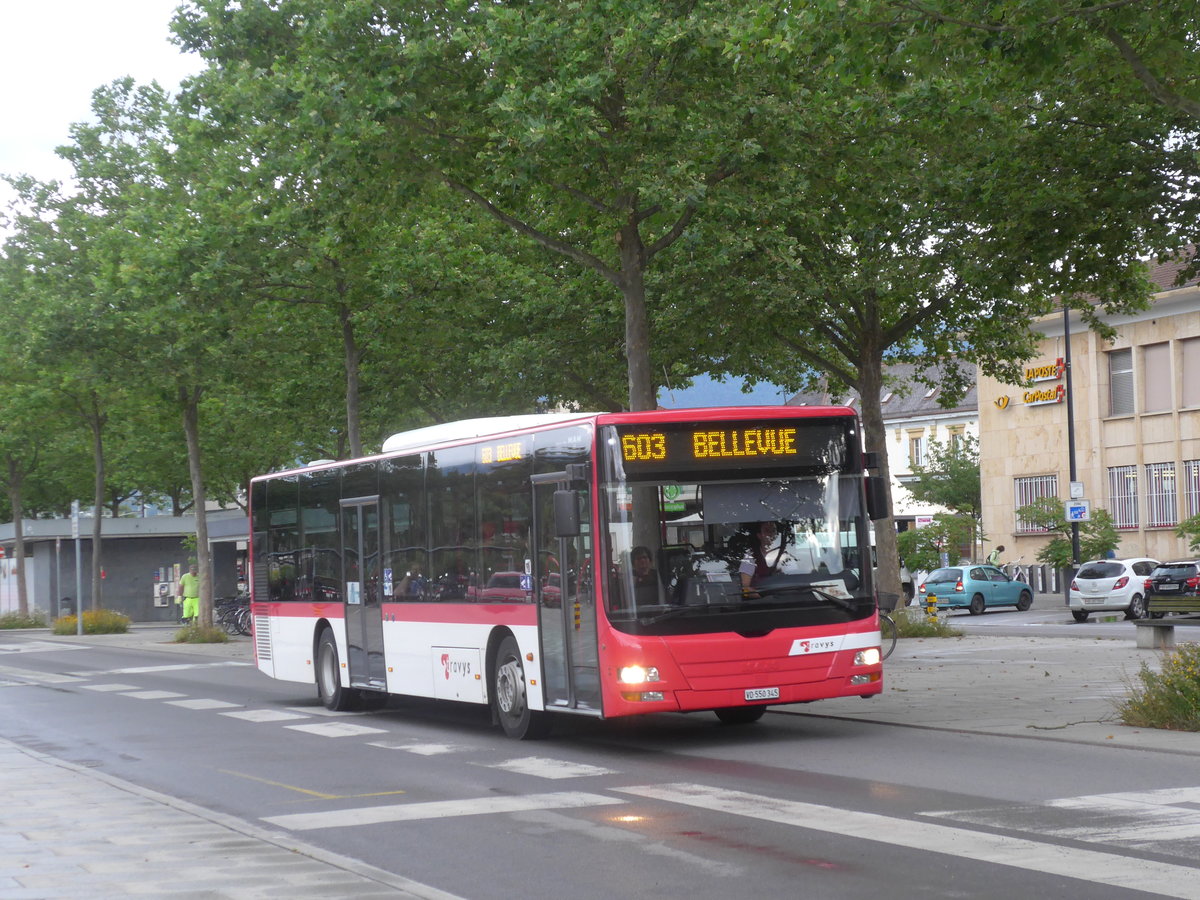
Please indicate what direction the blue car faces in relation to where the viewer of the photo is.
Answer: facing away from the viewer and to the right of the viewer

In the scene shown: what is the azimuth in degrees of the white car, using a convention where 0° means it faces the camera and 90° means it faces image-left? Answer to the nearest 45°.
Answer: approximately 225°

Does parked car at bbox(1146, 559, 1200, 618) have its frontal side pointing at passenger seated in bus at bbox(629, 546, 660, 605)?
no

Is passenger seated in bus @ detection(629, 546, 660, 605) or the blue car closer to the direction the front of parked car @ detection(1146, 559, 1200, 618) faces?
the blue car

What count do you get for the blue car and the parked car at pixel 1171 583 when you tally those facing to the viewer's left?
0

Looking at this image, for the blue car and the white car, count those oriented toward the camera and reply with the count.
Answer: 0

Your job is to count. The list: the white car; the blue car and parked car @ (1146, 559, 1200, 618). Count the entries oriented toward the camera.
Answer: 0

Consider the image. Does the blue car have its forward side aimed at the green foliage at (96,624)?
no

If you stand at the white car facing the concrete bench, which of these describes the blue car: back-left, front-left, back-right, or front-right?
back-right

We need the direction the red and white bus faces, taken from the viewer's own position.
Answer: facing the viewer and to the right of the viewer

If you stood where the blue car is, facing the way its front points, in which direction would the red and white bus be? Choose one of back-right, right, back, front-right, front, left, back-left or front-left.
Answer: back-right

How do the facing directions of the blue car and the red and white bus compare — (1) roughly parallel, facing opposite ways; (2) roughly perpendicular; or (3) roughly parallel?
roughly perpendicular

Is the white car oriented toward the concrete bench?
no

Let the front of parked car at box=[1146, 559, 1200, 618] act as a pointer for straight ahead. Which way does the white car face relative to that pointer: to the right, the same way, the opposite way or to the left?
the same way

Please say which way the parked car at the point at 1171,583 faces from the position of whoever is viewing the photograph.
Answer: facing away from the viewer and to the right of the viewer

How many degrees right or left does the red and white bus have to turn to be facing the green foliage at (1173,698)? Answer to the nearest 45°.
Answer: approximately 45° to its left
